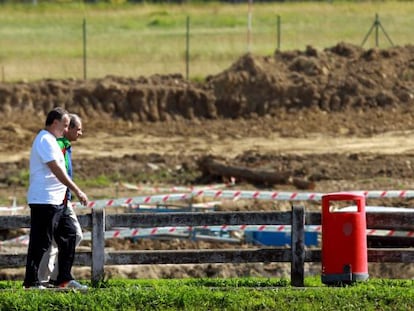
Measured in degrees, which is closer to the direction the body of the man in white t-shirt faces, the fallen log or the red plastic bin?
the red plastic bin

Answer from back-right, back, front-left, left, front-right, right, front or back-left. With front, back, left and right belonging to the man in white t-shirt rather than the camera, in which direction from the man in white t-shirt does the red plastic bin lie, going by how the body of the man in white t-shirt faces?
front

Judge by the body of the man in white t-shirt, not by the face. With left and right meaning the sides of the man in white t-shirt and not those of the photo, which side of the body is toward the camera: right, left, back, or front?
right

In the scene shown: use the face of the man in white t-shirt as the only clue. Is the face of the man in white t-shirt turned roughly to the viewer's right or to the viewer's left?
to the viewer's right

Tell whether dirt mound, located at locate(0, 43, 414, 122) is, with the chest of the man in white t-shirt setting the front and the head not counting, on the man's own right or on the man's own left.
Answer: on the man's own left

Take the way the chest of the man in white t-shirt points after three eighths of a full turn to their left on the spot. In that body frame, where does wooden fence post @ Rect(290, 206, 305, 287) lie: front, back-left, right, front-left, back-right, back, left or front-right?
back-right
